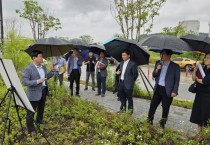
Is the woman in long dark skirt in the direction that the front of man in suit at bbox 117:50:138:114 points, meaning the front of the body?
no

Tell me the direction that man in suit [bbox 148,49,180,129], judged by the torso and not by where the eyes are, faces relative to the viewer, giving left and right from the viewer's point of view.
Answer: facing the viewer and to the left of the viewer

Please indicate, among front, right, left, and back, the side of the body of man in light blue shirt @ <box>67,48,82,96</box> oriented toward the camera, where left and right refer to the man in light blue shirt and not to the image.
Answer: front

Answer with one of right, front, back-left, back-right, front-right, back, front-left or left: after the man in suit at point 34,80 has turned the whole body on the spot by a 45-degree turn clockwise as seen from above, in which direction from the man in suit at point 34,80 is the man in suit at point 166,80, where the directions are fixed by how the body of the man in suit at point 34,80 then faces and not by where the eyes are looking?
left

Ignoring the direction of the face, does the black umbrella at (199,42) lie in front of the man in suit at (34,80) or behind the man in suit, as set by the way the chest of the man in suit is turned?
in front

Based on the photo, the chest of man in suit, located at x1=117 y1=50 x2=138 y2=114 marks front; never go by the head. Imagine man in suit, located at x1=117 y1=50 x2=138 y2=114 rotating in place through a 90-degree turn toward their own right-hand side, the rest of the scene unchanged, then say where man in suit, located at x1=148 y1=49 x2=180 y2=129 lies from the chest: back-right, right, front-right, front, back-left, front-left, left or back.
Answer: back

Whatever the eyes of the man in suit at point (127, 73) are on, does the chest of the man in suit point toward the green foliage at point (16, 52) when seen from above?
no

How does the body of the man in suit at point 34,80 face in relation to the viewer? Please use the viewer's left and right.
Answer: facing the viewer and to the right of the viewer

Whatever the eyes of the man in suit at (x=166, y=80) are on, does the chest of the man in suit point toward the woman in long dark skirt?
no

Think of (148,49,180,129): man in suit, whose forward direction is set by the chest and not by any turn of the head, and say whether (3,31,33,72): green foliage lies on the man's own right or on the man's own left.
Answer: on the man's own right

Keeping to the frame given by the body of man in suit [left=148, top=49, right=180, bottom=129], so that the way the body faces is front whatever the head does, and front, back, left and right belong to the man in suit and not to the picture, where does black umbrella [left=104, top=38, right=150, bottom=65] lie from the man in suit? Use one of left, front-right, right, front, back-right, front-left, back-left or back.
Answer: right

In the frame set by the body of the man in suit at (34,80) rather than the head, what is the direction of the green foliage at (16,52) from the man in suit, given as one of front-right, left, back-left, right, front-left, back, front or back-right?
back-left

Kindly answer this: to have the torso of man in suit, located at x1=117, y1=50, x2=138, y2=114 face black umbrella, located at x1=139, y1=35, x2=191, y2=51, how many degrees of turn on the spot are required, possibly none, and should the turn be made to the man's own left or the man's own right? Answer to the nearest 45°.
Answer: approximately 90° to the man's own left
